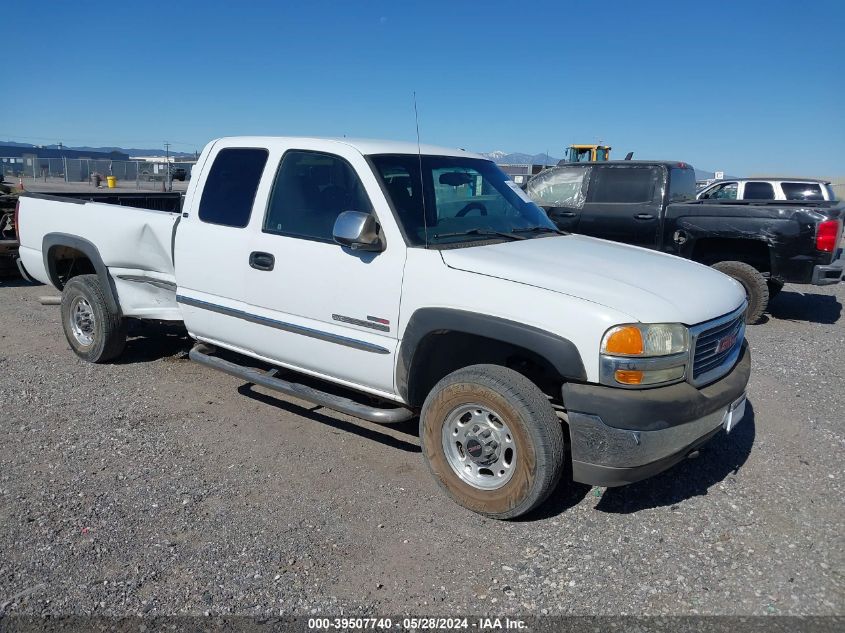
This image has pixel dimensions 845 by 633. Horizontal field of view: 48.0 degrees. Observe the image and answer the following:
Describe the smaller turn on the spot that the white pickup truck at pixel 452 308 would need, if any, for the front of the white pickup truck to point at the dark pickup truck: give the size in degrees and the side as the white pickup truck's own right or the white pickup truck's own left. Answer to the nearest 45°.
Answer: approximately 90° to the white pickup truck's own left

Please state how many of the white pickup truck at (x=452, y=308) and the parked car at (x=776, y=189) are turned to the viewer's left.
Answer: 1

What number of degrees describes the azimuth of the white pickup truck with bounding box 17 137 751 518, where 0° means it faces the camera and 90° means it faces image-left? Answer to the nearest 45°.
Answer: approximately 315°

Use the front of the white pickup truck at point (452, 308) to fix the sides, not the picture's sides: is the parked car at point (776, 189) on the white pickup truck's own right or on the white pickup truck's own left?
on the white pickup truck's own left

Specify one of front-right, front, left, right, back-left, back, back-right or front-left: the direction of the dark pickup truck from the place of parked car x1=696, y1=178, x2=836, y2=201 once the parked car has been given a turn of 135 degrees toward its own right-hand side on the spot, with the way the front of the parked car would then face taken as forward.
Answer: back-right

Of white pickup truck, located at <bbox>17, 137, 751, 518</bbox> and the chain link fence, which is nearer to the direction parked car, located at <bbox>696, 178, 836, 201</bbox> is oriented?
the chain link fence

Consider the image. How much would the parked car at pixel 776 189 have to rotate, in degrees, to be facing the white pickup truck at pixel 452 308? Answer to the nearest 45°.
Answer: approximately 90° to its left

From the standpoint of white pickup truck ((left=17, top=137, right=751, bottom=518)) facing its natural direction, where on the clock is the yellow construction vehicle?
The yellow construction vehicle is roughly at 8 o'clock from the white pickup truck.

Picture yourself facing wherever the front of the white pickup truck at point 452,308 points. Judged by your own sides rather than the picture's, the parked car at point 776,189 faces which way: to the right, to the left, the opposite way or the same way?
the opposite way

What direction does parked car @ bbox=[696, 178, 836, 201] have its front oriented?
to the viewer's left

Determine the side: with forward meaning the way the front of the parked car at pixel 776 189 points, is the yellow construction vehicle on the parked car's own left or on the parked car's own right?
on the parked car's own right
